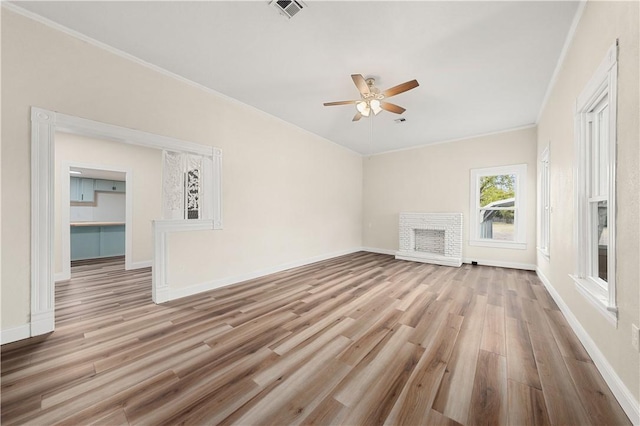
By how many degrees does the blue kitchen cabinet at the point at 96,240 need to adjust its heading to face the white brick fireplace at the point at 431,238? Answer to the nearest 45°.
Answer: approximately 45° to its left

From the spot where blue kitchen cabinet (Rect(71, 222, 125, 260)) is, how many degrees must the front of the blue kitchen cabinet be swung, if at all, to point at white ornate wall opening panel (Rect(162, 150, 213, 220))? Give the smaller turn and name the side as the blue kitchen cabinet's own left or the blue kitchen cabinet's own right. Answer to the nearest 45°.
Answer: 0° — it already faces it

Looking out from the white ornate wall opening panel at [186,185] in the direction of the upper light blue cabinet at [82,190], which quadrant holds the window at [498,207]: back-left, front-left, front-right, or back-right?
back-right

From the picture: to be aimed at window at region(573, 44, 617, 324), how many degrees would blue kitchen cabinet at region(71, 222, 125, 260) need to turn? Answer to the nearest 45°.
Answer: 0° — it already faces it

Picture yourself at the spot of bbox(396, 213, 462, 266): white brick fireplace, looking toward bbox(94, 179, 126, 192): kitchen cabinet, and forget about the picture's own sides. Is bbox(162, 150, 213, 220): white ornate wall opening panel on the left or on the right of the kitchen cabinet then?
left

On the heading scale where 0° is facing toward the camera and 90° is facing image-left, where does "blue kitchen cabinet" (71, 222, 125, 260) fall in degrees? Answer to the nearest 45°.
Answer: approximately 0°

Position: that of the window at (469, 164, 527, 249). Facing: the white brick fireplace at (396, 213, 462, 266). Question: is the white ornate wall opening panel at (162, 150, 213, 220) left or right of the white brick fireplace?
left

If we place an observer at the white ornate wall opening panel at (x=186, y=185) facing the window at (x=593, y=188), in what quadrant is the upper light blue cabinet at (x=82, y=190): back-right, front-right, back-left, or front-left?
back-left
